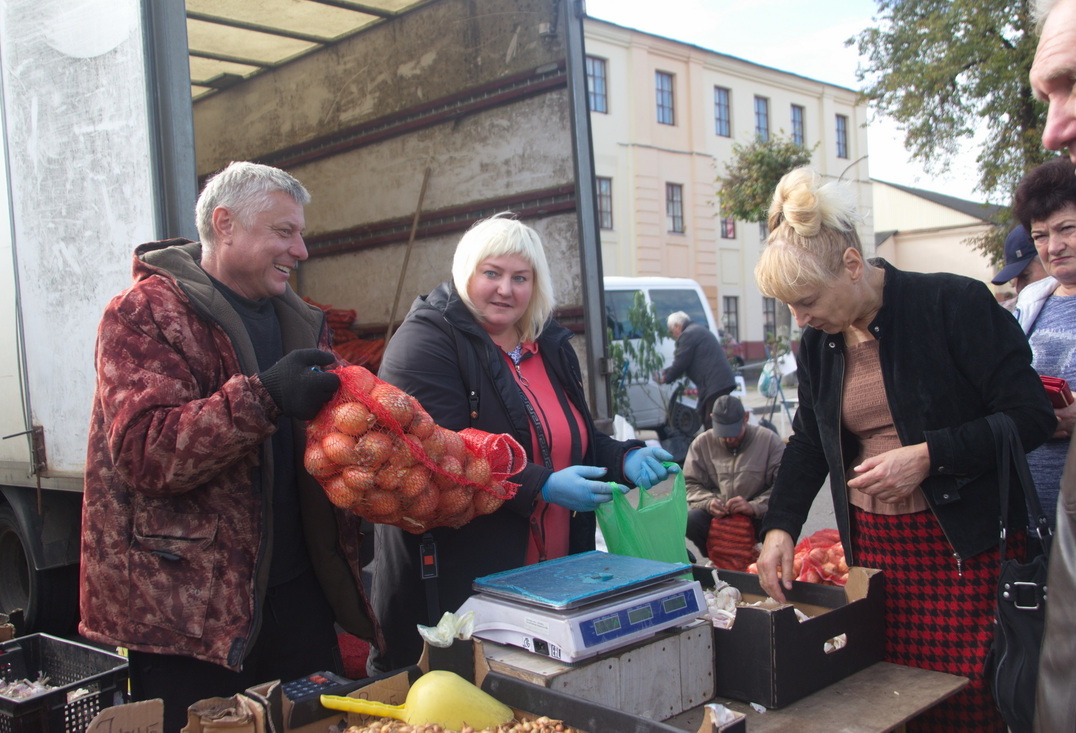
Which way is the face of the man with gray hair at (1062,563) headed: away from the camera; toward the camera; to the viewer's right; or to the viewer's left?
to the viewer's left

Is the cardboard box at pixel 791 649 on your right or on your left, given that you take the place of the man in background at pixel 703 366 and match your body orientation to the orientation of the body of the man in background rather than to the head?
on your left

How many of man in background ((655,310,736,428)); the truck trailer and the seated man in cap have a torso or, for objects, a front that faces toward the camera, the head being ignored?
1

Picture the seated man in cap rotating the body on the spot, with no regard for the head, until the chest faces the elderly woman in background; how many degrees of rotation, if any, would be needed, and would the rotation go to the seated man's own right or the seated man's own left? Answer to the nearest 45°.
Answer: approximately 45° to the seated man's own left

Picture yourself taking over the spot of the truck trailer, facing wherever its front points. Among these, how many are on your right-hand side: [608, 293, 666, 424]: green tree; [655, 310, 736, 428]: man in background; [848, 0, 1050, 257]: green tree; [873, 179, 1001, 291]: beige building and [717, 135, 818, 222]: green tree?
5

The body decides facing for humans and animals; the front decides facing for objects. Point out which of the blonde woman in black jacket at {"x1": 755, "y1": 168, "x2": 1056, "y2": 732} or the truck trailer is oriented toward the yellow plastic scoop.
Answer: the blonde woman in black jacket

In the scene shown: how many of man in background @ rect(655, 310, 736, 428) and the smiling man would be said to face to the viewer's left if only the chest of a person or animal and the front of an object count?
1

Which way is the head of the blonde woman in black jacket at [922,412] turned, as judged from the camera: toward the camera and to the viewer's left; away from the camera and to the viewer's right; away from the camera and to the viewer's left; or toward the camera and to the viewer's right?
toward the camera and to the viewer's left

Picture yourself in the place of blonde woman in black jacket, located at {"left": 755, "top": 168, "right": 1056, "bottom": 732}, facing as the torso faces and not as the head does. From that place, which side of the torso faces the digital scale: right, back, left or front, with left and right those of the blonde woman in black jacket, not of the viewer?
front
